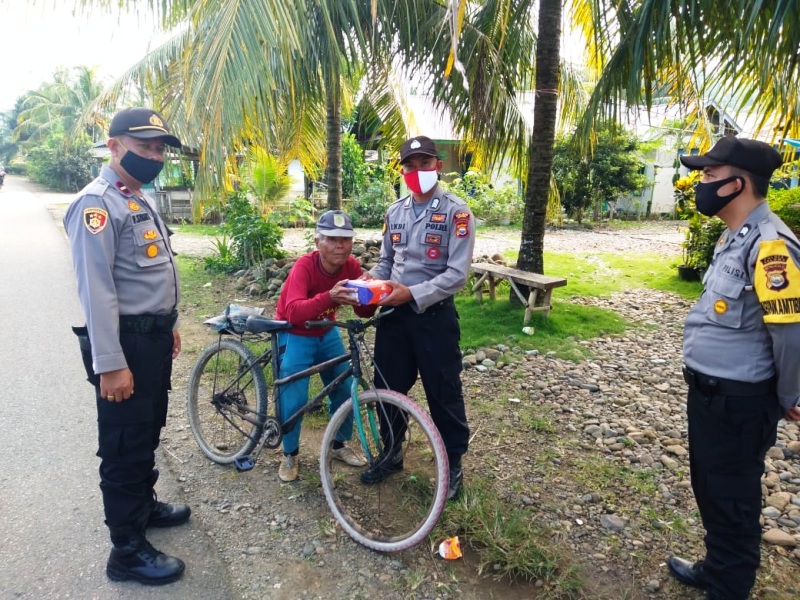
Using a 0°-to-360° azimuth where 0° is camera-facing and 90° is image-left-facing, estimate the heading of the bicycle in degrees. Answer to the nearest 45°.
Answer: approximately 315°

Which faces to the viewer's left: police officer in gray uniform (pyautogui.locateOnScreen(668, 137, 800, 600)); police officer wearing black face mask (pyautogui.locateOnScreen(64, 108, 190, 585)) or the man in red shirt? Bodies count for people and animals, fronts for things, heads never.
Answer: the police officer in gray uniform

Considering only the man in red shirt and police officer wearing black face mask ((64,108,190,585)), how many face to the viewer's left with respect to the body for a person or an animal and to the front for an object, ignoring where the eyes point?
0

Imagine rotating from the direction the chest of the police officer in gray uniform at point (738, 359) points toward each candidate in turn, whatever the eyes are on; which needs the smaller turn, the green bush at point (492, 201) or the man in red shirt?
the man in red shirt

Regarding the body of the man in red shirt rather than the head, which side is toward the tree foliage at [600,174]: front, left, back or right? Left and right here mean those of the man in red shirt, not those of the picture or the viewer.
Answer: left

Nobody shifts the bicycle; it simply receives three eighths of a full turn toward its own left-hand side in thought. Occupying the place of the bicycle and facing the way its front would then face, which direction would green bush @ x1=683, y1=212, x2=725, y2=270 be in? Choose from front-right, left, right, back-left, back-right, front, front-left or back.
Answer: front-right

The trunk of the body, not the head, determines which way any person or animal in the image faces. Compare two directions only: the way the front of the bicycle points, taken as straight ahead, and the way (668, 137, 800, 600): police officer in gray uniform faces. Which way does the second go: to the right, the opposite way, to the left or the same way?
the opposite way

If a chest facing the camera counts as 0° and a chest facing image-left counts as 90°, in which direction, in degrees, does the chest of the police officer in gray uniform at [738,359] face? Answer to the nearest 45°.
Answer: approximately 90°

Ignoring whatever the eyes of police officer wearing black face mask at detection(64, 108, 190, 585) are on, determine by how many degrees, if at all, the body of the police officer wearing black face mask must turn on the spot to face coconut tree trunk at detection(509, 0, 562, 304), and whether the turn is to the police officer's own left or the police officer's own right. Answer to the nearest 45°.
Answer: approximately 90° to the police officer's own left

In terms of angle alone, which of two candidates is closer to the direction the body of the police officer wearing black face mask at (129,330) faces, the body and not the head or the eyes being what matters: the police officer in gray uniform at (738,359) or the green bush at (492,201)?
the police officer in gray uniform

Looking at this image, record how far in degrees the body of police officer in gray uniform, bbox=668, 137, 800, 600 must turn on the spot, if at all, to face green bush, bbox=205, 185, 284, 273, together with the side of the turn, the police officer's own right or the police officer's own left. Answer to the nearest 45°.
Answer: approximately 45° to the police officer's own right

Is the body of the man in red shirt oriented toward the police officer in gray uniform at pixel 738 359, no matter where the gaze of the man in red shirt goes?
yes

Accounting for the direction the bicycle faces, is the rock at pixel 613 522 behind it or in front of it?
in front
